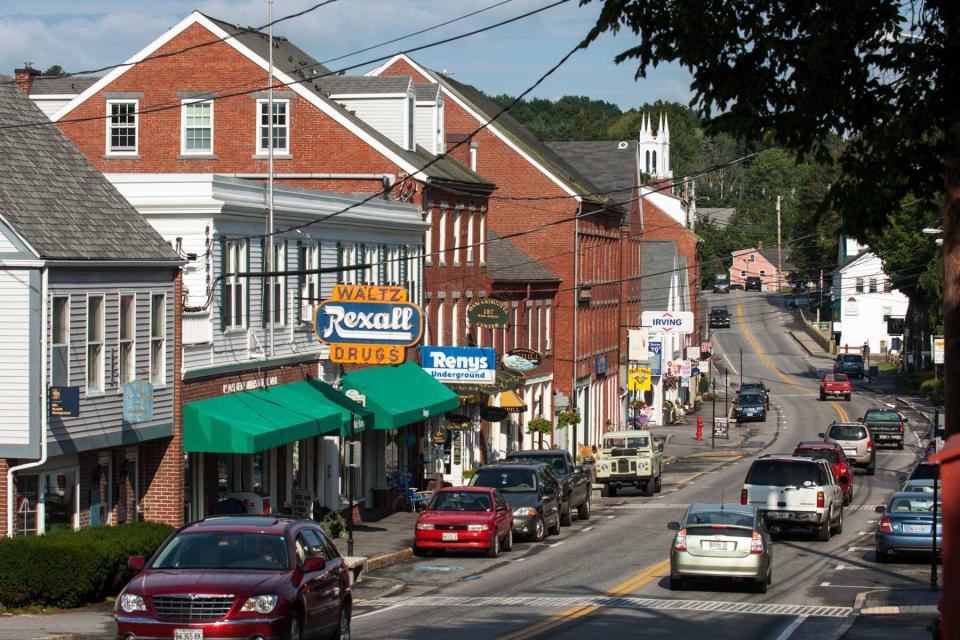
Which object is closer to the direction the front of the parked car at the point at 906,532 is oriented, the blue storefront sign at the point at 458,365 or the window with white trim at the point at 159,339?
the blue storefront sign

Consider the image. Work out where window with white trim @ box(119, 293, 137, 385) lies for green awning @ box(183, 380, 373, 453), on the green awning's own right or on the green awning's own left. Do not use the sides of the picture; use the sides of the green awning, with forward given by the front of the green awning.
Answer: on the green awning's own right

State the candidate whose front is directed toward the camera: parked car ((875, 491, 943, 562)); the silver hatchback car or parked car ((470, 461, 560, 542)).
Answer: parked car ((470, 461, 560, 542))

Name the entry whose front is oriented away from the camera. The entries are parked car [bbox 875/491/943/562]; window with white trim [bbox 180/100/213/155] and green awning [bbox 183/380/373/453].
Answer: the parked car

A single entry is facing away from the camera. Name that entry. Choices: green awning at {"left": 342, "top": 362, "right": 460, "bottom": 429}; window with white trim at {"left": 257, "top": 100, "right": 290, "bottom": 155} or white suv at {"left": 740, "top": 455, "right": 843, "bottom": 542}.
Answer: the white suv

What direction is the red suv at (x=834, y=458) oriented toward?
away from the camera

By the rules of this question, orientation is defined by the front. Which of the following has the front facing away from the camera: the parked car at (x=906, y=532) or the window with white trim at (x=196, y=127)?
the parked car

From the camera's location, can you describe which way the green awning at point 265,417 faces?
facing the viewer and to the right of the viewer

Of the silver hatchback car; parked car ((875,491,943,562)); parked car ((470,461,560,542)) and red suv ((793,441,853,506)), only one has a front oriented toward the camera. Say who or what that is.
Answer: parked car ((470,461,560,542))

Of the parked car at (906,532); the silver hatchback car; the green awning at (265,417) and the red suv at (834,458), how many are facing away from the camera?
3

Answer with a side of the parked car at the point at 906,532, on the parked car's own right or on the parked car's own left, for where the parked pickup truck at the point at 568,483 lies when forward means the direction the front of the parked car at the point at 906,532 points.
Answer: on the parked car's own left

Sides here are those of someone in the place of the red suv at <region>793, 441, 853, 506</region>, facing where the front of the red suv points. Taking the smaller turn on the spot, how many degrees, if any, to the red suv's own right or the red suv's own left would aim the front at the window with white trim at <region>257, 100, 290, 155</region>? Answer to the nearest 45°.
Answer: approximately 90° to the red suv's own left

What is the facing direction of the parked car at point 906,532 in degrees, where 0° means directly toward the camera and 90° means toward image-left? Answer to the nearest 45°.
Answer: approximately 180°

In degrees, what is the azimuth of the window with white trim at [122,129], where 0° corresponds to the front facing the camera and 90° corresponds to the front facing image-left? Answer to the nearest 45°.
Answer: approximately 0°

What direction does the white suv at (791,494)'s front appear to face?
away from the camera

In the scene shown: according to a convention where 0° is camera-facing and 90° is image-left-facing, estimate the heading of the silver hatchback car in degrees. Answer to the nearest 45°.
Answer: approximately 180°
